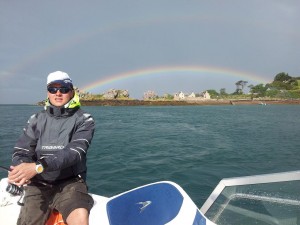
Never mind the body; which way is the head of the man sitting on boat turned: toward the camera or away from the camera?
toward the camera

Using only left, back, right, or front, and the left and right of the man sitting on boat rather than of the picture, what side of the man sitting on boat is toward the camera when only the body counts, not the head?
front
